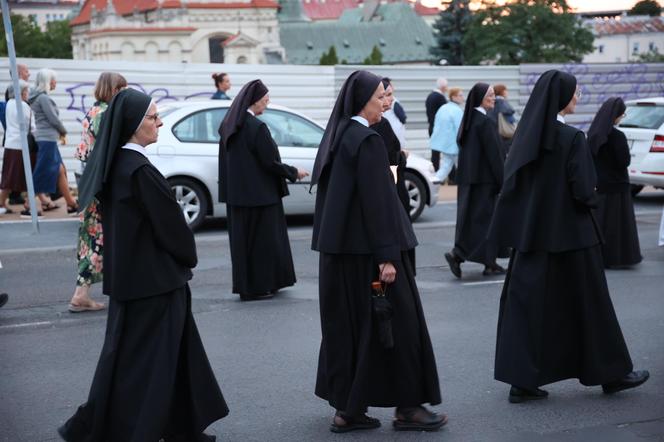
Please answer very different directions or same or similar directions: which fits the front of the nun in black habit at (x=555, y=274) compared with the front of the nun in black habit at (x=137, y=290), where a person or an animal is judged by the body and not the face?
same or similar directions

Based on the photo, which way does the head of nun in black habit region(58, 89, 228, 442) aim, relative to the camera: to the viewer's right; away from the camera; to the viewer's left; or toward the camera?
to the viewer's right

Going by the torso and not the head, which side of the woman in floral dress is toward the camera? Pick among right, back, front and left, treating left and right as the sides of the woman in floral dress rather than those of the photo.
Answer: right

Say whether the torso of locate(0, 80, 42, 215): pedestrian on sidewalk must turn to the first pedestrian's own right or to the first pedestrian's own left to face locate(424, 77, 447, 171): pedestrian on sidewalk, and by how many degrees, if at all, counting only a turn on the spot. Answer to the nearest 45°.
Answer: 0° — they already face them

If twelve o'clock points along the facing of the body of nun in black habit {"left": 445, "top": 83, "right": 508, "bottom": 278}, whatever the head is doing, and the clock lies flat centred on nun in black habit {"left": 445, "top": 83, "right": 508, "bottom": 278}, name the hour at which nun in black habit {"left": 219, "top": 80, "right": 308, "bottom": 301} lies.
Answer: nun in black habit {"left": 219, "top": 80, "right": 308, "bottom": 301} is roughly at 5 o'clock from nun in black habit {"left": 445, "top": 83, "right": 508, "bottom": 278}.

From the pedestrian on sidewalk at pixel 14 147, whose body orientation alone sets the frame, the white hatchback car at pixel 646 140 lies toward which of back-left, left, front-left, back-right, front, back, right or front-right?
front

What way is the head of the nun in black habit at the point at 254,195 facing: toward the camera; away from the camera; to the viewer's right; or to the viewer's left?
to the viewer's right

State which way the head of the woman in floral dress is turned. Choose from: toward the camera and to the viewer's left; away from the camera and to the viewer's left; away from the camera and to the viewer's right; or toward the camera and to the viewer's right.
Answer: away from the camera and to the viewer's right

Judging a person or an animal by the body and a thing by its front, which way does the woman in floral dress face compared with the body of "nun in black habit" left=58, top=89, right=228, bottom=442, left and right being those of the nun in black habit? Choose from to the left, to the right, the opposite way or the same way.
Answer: the same way

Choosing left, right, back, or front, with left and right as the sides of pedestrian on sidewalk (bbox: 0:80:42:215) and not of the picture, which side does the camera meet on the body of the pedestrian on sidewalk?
right

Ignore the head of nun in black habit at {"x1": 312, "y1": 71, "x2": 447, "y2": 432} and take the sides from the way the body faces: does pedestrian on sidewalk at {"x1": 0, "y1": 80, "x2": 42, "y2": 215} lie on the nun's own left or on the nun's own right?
on the nun's own left

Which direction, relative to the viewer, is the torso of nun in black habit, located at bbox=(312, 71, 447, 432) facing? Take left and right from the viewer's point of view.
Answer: facing to the right of the viewer
